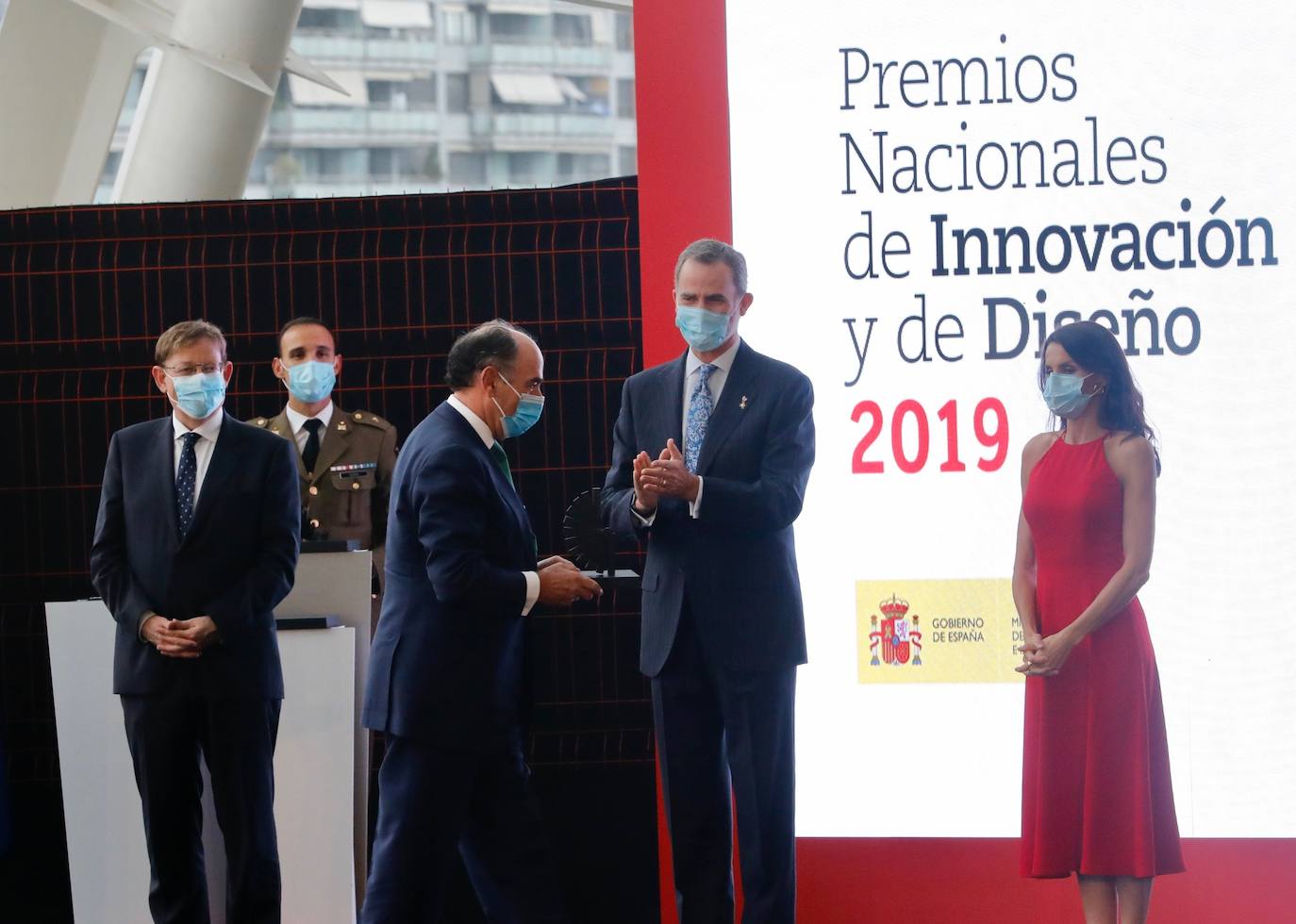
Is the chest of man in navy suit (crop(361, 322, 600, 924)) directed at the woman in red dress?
yes

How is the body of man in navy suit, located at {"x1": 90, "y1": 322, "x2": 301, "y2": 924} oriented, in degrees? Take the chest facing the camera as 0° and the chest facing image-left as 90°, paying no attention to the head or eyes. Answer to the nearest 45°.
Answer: approximately 0°

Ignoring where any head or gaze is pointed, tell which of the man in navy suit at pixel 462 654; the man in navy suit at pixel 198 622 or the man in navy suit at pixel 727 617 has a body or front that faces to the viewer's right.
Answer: the man in navy suit at pixel 462 654

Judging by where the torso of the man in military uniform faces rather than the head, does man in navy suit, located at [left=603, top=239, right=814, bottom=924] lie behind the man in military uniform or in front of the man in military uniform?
in front

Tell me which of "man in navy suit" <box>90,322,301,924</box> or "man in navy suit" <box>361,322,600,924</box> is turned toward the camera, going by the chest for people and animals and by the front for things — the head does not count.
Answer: "man in navy suit" <box>90,322,301,924</box>

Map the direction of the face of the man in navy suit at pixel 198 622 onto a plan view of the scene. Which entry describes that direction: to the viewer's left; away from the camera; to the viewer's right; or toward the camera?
toward the camera

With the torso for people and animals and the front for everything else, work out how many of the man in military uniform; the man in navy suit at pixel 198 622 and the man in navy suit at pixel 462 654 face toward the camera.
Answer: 2

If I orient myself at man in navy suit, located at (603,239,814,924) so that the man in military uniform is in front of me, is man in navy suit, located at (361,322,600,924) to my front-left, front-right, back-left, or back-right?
front-left

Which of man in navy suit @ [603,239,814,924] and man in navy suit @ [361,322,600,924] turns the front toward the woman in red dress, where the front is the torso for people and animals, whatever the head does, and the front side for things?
man in navy suit @ [361,322,600,924]

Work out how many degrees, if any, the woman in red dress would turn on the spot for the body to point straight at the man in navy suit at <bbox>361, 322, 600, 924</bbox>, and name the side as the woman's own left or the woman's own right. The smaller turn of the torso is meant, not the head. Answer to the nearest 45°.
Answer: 0° — they already face them

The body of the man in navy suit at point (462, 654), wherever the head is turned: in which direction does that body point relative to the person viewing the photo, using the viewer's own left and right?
facing to the right of the viewer

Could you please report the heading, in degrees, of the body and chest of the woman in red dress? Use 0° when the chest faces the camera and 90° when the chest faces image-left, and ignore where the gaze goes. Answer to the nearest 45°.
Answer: approximately 45°

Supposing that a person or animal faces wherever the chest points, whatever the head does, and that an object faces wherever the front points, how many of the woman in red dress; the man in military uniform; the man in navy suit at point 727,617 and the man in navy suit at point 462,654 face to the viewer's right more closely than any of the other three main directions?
1

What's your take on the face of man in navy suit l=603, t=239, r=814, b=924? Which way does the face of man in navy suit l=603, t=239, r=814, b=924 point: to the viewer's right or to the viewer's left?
to the viewer's left

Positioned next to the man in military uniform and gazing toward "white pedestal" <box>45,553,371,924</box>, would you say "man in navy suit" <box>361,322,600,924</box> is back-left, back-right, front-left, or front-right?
front-left

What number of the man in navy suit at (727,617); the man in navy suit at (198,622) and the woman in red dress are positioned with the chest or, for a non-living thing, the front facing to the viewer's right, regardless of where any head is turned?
0

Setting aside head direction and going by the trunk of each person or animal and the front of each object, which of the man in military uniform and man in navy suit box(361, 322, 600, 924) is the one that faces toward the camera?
the man in military uniform

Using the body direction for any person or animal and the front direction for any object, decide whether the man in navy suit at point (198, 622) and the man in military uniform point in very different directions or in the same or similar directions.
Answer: same or similar directions

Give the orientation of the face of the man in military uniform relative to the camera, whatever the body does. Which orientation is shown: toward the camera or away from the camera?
toward the camera

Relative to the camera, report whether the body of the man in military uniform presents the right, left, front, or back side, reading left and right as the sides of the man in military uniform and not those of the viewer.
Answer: front

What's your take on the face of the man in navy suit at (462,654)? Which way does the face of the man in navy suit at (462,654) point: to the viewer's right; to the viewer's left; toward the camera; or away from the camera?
to the viewer's right
